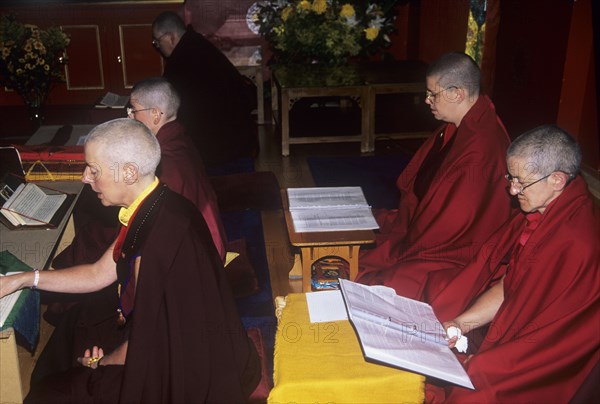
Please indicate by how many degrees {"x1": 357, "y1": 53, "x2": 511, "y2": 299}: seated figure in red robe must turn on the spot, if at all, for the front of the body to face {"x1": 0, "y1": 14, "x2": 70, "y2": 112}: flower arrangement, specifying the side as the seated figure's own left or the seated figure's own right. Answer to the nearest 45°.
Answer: approximately 45° to the seated figure's own right

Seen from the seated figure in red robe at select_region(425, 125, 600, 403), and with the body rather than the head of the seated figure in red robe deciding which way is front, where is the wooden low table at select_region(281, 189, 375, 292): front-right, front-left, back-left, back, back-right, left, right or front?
right

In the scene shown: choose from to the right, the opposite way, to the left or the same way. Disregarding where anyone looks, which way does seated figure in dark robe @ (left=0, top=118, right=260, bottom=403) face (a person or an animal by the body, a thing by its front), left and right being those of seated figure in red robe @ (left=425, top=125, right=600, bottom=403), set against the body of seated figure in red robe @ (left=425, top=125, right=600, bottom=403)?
the same way

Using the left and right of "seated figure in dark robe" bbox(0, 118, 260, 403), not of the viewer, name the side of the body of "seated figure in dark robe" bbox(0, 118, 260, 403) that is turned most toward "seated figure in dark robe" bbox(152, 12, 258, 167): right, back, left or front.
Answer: right

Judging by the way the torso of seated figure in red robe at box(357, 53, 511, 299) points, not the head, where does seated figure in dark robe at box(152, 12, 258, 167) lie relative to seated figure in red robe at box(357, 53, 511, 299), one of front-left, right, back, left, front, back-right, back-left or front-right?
front-right

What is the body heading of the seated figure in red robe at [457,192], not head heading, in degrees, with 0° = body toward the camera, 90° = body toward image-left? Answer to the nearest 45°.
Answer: approximately 90°

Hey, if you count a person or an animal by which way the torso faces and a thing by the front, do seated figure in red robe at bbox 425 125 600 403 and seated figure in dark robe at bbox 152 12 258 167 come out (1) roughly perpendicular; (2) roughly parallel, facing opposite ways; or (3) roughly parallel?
roughly parallel

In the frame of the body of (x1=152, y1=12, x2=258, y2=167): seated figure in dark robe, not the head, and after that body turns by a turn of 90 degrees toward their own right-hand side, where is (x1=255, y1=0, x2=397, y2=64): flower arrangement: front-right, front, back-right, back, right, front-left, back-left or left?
front-right

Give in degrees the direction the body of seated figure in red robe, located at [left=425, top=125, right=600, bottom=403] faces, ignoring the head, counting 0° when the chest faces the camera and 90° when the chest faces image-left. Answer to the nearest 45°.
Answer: approximately 45°

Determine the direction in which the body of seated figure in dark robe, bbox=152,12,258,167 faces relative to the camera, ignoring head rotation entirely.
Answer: to the viewer's left

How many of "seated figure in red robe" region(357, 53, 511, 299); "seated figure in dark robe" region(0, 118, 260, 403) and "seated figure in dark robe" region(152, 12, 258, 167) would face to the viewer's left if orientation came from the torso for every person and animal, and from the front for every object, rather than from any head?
3

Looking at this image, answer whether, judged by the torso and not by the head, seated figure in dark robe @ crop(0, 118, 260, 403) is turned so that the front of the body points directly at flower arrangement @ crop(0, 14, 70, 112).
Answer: no

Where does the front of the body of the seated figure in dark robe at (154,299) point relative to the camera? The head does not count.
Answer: to the viewer's left
